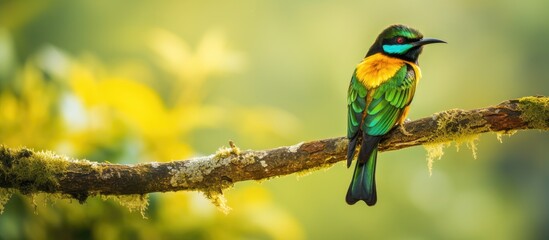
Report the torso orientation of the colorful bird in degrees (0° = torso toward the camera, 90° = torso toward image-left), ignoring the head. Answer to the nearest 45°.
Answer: approximately 225°
